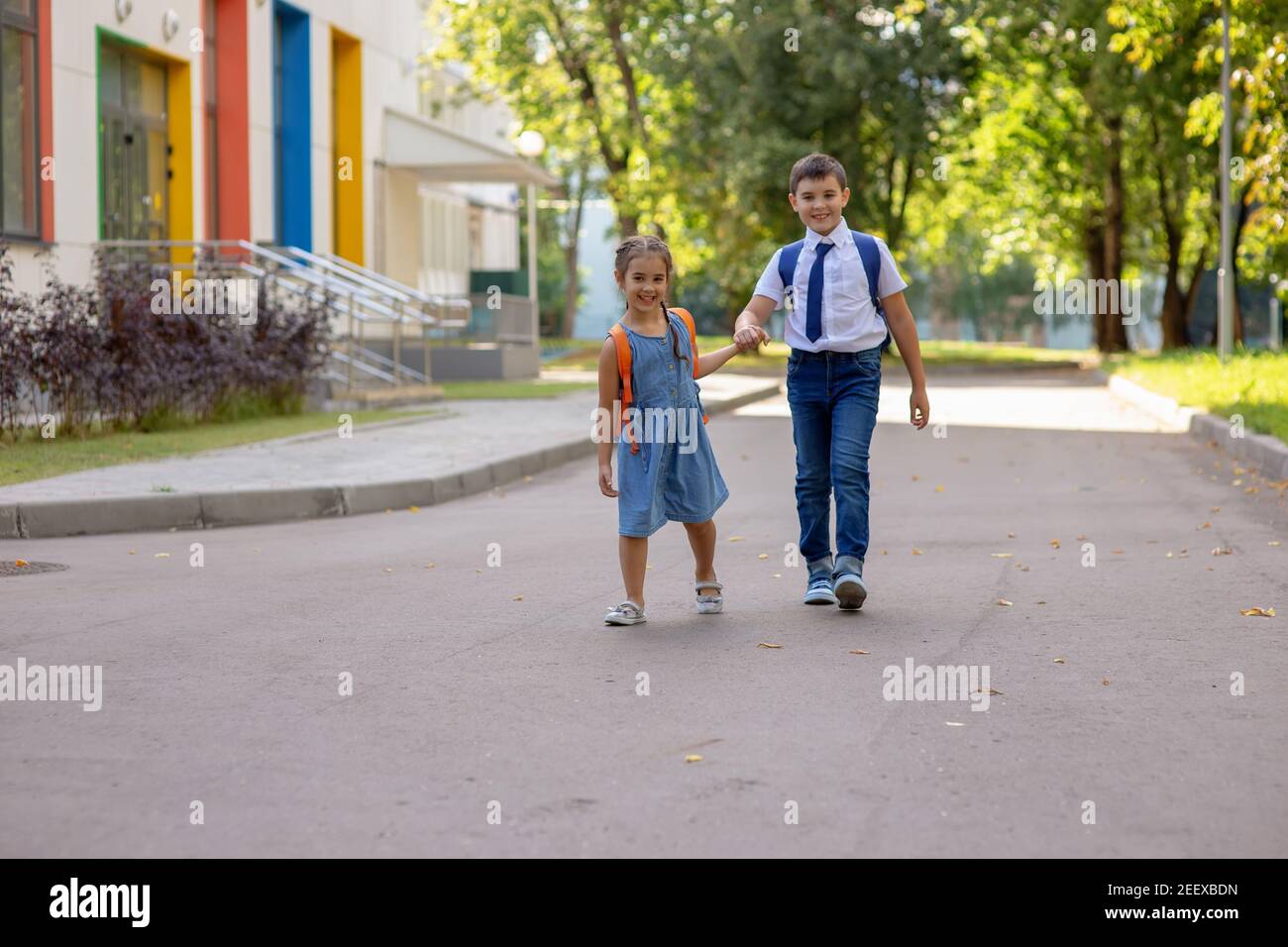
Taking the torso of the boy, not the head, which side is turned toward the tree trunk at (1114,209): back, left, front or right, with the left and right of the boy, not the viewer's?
back

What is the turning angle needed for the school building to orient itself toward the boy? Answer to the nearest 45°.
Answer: approximately 45° to its right

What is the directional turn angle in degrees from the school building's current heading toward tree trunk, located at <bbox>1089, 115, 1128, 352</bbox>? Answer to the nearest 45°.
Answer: approximately 90° to its left

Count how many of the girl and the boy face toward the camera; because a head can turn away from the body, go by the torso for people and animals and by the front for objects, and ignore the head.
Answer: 2

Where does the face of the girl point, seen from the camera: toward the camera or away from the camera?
toward the camera

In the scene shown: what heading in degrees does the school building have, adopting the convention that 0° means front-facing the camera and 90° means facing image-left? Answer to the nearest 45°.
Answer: approximately 315°

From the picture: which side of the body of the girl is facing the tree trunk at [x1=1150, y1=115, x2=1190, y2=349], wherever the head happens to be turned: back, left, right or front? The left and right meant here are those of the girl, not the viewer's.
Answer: back

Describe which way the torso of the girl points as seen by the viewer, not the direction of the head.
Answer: toward the camera

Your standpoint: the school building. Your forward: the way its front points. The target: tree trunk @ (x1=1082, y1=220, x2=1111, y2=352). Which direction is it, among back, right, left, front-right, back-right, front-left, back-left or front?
left

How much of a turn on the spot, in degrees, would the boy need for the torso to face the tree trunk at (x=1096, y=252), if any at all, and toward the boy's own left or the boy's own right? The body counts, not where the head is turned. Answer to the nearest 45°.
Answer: approximately 180°

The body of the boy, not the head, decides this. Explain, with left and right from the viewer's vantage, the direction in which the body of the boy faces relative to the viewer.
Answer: facing the viewer

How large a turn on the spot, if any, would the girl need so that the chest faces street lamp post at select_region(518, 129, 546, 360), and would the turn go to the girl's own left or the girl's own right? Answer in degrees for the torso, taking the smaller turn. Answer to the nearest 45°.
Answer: approximately 180°

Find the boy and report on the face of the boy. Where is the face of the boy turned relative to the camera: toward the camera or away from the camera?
toward the camera
